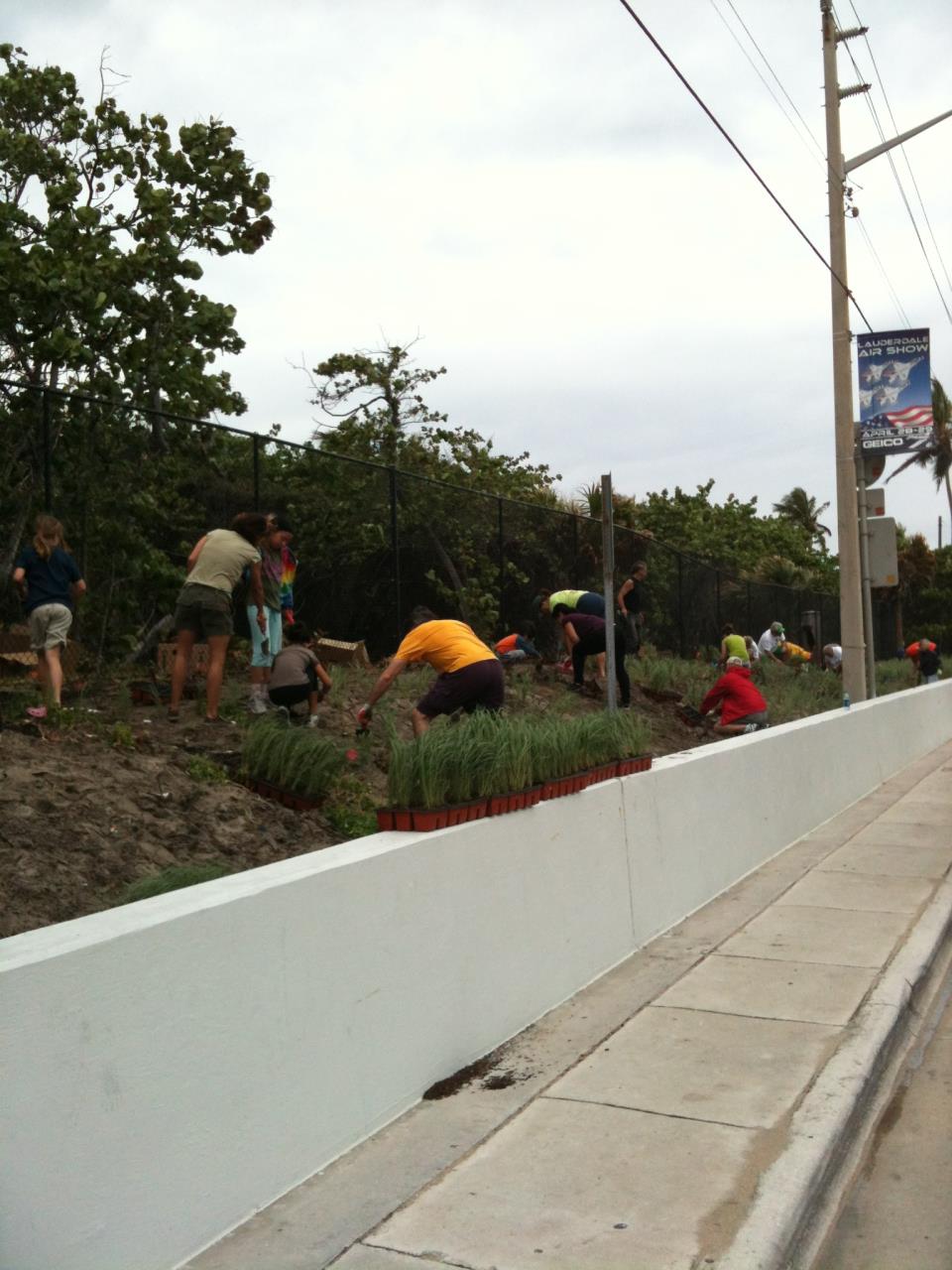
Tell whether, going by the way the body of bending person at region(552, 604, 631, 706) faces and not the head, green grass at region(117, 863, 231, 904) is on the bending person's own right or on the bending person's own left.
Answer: on the bending person's own left

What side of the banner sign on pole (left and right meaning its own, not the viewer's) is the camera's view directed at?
front

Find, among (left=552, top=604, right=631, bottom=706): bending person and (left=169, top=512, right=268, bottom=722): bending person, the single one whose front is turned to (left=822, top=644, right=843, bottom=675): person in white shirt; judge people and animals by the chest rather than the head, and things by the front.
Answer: (left=169, top=512, right=268, bottom=722): bending person

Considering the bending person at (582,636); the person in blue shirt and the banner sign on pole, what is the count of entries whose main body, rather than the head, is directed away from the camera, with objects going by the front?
1

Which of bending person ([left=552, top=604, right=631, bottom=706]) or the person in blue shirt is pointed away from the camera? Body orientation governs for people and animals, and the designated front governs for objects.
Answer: the person in blue shirt

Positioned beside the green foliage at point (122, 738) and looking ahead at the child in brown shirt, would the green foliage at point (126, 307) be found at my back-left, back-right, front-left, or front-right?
front-left

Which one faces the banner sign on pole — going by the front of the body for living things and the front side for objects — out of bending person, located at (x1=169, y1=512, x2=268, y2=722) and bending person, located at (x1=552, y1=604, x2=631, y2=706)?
bending person, located at (x1=169, y1=512, x2=268, y2=722)

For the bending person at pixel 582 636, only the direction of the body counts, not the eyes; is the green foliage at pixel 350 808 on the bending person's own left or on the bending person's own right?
on the bending person's own left

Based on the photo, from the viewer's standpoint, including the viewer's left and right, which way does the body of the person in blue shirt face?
facing away from the viewer

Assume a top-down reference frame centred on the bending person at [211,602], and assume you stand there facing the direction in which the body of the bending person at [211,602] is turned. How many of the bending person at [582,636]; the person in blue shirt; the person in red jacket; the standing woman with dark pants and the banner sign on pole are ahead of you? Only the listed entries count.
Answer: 4

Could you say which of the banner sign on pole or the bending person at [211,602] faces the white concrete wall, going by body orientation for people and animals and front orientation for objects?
the banner sign on pole

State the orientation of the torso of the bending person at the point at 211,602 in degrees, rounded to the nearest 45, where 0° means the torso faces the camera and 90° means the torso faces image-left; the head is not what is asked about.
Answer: approximately 225°

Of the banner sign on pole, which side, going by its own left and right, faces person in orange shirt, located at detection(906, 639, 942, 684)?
back

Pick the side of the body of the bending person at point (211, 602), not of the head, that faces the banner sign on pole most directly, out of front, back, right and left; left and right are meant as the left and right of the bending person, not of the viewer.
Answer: front
